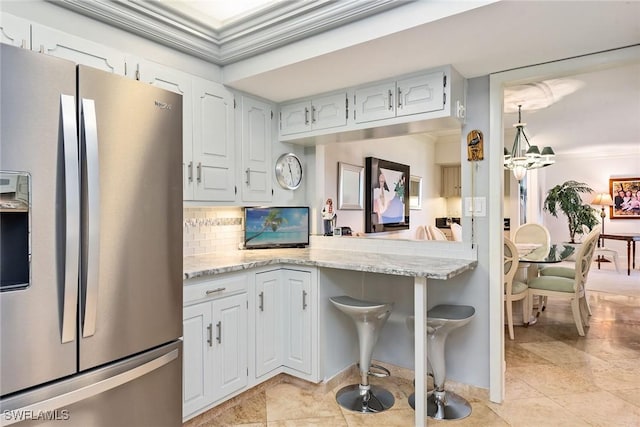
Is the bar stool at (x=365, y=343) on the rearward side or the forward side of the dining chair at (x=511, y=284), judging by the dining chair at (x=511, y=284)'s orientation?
on the rearward side

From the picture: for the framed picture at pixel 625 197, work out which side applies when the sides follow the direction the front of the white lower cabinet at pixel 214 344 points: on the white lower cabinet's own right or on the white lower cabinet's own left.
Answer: on the white lower cabinet's own left

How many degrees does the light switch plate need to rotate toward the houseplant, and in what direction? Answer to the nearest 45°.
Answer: approximately 180°

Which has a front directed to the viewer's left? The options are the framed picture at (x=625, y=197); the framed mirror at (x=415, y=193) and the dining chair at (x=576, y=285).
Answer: the dining chair

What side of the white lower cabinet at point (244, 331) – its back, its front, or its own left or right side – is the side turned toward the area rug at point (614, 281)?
left

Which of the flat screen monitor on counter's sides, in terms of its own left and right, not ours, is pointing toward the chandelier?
left

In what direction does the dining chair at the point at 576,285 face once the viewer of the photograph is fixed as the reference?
facing to the left of the viewer

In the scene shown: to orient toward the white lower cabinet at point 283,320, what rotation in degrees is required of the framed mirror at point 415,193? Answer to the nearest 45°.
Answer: approximately 45° to its right

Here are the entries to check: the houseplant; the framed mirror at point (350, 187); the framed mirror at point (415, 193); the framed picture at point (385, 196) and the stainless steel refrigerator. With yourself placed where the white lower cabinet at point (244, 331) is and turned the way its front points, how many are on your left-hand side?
4

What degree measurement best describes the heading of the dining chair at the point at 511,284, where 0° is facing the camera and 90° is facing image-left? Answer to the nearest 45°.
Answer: approximately 225°

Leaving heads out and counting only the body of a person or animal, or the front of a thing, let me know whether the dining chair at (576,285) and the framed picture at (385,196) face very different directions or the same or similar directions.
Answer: very different directions

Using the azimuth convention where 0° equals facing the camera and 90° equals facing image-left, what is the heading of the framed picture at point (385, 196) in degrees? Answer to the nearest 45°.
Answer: approximately 315°

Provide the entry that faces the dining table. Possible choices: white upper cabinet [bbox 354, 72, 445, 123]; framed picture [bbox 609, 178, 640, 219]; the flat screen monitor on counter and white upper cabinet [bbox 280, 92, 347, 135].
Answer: the framed picture
